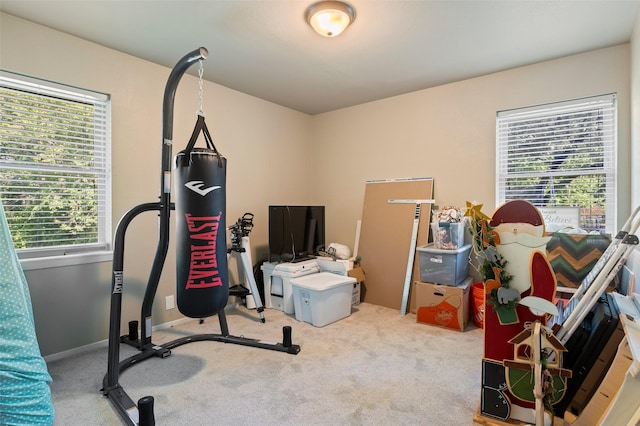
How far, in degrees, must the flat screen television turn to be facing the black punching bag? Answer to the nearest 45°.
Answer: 0° — it already faces it

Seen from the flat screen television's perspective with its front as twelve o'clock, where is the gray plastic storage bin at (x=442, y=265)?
The gray plastic storage bin is roughly at 10 o'clock from the flat screen television.

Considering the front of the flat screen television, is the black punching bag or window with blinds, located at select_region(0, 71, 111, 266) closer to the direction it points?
the black punching bag

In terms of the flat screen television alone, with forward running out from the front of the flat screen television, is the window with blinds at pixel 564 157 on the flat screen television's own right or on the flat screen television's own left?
on the flat screen television's own left

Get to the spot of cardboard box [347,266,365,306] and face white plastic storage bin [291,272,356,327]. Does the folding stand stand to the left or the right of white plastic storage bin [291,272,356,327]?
right

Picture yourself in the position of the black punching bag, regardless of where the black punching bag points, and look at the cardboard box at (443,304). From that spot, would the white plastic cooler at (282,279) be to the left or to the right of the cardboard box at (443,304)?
left

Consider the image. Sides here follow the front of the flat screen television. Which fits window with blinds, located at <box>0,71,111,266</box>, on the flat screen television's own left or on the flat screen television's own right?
on the flat screen television's own right

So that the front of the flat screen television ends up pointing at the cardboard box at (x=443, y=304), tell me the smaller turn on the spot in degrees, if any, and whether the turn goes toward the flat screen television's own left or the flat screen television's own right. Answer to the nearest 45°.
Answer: approximately 45° to the flat screen television's own left

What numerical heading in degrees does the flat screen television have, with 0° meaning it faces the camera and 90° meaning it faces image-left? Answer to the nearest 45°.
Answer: approximately 0°

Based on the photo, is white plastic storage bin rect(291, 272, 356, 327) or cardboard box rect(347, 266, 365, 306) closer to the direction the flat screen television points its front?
the white plastic storage bin

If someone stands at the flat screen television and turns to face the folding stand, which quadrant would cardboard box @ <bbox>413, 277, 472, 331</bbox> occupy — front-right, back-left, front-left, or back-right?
back-left
